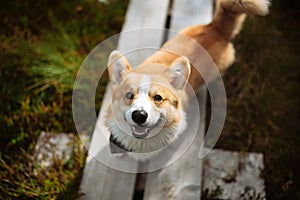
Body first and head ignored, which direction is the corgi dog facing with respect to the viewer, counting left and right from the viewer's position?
facing the viewer and to the left of the viewer
